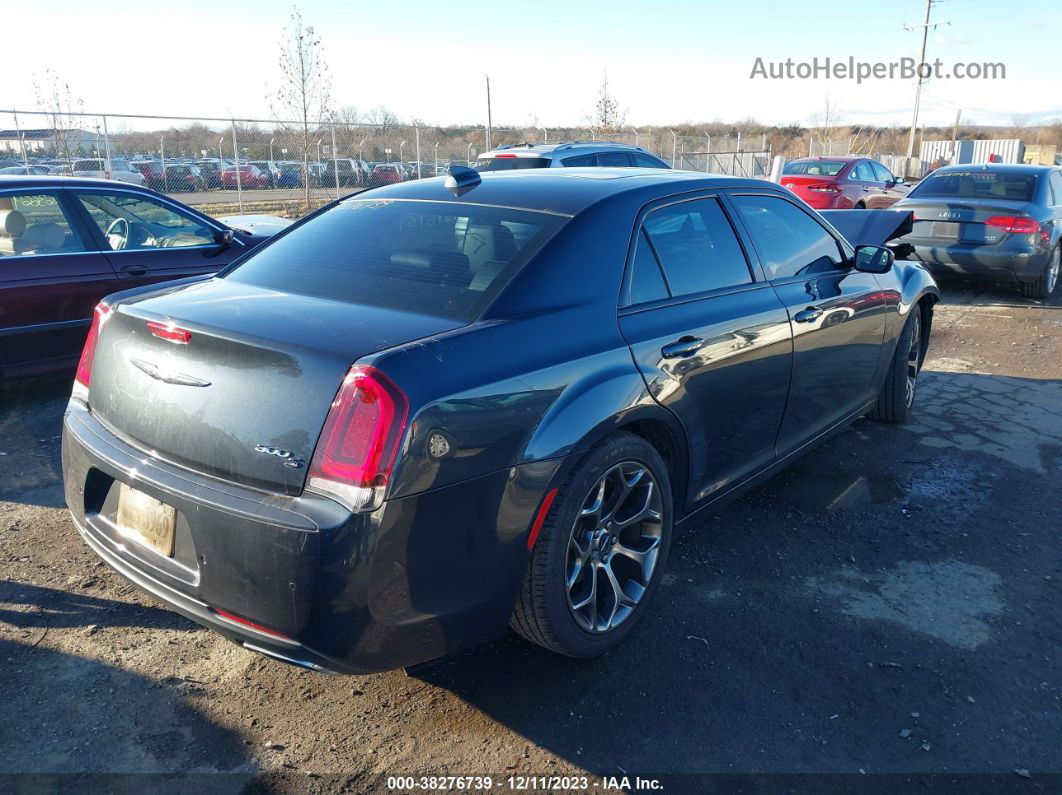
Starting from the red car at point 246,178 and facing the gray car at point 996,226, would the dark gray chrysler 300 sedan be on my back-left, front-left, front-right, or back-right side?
front-right

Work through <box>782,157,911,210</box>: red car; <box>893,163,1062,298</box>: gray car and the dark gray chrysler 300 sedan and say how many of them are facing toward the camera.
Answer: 0

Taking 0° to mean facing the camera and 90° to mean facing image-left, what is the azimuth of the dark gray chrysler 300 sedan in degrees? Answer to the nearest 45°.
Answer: approximately 225°

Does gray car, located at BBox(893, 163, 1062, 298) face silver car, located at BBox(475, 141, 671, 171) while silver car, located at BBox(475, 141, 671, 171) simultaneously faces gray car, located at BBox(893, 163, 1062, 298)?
no

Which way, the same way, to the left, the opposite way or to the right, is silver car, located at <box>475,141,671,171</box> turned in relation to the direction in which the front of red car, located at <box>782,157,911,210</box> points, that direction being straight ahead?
the same way

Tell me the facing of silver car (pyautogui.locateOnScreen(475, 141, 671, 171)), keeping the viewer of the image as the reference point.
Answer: facing away from the viewer and to the right of the viewer

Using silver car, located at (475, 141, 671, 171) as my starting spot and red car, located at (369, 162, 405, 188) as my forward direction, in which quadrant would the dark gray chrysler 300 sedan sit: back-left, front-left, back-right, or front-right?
back-left

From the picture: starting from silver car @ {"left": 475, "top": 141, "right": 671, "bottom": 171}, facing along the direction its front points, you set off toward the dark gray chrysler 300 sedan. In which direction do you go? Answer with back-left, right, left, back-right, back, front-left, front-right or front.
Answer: back-right

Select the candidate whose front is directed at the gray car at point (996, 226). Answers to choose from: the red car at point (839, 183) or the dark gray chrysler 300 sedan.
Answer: the dark gray chrysler 300 sedan

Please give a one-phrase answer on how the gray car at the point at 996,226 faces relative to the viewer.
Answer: facing away from the viewer and to the right of the viewer

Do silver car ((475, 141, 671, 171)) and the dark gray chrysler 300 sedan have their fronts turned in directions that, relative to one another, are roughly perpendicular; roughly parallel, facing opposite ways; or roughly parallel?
roughly parallel

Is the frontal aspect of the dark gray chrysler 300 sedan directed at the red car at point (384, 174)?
no

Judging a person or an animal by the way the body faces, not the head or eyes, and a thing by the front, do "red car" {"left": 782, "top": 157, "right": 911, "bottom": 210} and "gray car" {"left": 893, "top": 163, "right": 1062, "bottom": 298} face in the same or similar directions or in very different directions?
same or similar directions

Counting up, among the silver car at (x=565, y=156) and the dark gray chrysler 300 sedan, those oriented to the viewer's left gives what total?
0

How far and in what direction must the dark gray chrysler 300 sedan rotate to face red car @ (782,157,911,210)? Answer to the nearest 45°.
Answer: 0° — it already faces it

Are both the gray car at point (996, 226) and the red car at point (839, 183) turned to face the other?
no

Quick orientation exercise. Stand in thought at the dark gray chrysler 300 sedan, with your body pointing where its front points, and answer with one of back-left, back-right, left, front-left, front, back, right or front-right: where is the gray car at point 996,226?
front

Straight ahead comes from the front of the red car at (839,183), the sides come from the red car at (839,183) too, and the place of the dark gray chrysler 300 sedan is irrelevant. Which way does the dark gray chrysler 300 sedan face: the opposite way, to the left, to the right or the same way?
the same way

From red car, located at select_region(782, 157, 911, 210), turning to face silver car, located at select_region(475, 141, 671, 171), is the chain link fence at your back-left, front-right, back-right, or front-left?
front-right

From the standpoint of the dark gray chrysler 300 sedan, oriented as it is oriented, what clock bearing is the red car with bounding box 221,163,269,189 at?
The red car is roughly at 10 o'clock from the dark gray chrysler 300 sedan.
